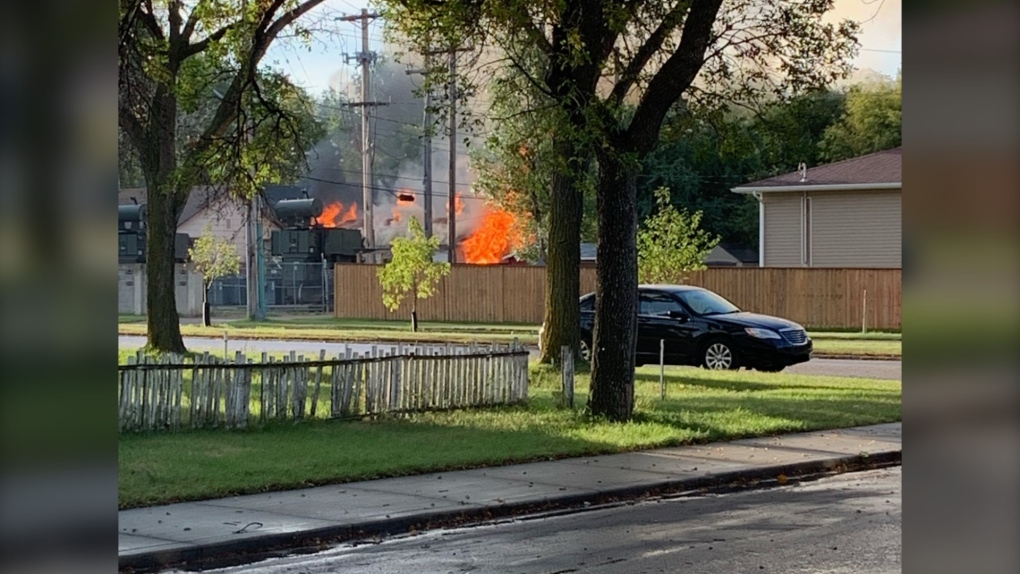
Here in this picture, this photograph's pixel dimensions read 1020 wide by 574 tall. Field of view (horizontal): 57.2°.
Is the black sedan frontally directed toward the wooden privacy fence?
no

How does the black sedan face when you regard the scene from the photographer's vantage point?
facing the viewer and to the right of the viewer

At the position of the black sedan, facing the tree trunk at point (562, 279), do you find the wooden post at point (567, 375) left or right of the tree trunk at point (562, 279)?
left

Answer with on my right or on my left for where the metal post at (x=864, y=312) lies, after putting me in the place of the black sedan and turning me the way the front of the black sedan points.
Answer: on my left

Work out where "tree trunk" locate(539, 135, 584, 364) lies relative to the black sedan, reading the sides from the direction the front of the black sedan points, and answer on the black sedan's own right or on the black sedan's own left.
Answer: on the black sedan's own right

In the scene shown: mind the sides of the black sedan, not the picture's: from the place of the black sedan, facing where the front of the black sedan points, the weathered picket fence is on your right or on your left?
on your right

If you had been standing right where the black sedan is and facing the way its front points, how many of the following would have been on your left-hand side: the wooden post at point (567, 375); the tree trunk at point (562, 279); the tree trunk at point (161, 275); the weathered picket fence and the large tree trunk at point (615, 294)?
0

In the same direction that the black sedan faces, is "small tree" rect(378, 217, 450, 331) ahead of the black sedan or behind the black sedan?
behind

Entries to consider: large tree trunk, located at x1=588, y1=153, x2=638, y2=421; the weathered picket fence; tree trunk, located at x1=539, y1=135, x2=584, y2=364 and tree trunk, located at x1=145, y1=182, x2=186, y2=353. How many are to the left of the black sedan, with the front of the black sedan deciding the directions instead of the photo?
0

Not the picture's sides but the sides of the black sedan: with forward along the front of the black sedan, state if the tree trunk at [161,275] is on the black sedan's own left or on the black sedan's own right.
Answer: on the black sedan's own right

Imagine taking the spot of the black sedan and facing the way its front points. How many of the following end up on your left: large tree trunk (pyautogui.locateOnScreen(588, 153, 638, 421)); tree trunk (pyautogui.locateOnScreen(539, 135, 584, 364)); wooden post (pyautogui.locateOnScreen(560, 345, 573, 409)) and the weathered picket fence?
0

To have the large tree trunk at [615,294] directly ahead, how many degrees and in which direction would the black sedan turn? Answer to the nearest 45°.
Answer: approximately 45° to its right
